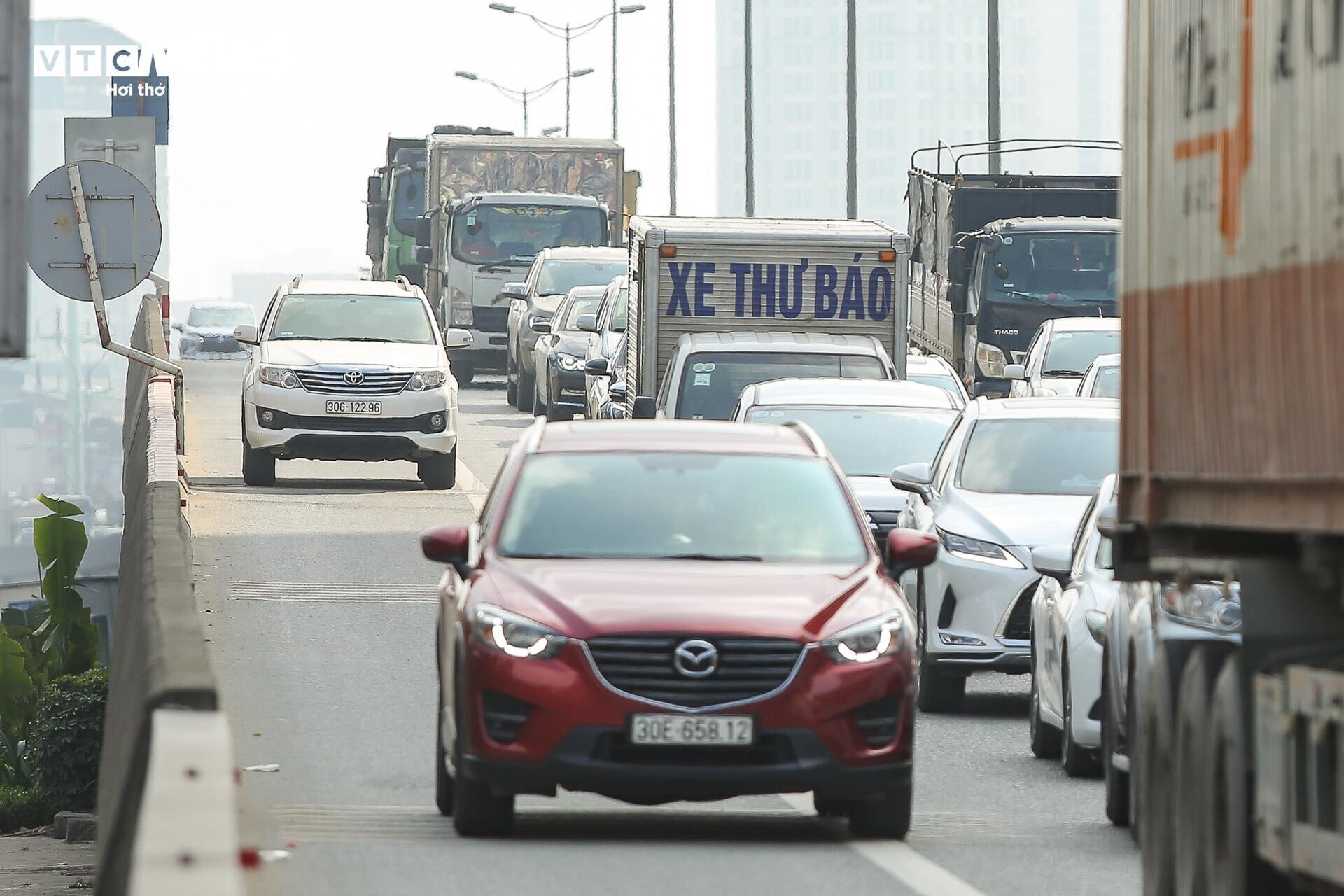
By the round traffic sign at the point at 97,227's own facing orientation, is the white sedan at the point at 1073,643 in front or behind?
behind

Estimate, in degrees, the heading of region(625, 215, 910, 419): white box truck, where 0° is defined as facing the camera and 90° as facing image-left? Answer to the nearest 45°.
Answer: approximately 0°

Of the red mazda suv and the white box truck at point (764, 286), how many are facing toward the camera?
2

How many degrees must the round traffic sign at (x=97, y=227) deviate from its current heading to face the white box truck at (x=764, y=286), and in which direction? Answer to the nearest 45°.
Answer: approximately 45° to its right

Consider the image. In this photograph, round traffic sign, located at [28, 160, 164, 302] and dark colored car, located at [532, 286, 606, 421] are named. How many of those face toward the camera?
1

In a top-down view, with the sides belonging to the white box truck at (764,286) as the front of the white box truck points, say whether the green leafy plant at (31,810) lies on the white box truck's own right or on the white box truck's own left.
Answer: on the white box truck's own right

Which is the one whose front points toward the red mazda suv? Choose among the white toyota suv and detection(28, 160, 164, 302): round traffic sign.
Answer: the white toyota suv

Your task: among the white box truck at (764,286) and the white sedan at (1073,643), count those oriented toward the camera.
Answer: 2

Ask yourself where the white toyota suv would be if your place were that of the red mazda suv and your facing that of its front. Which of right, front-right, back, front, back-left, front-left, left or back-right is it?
back
